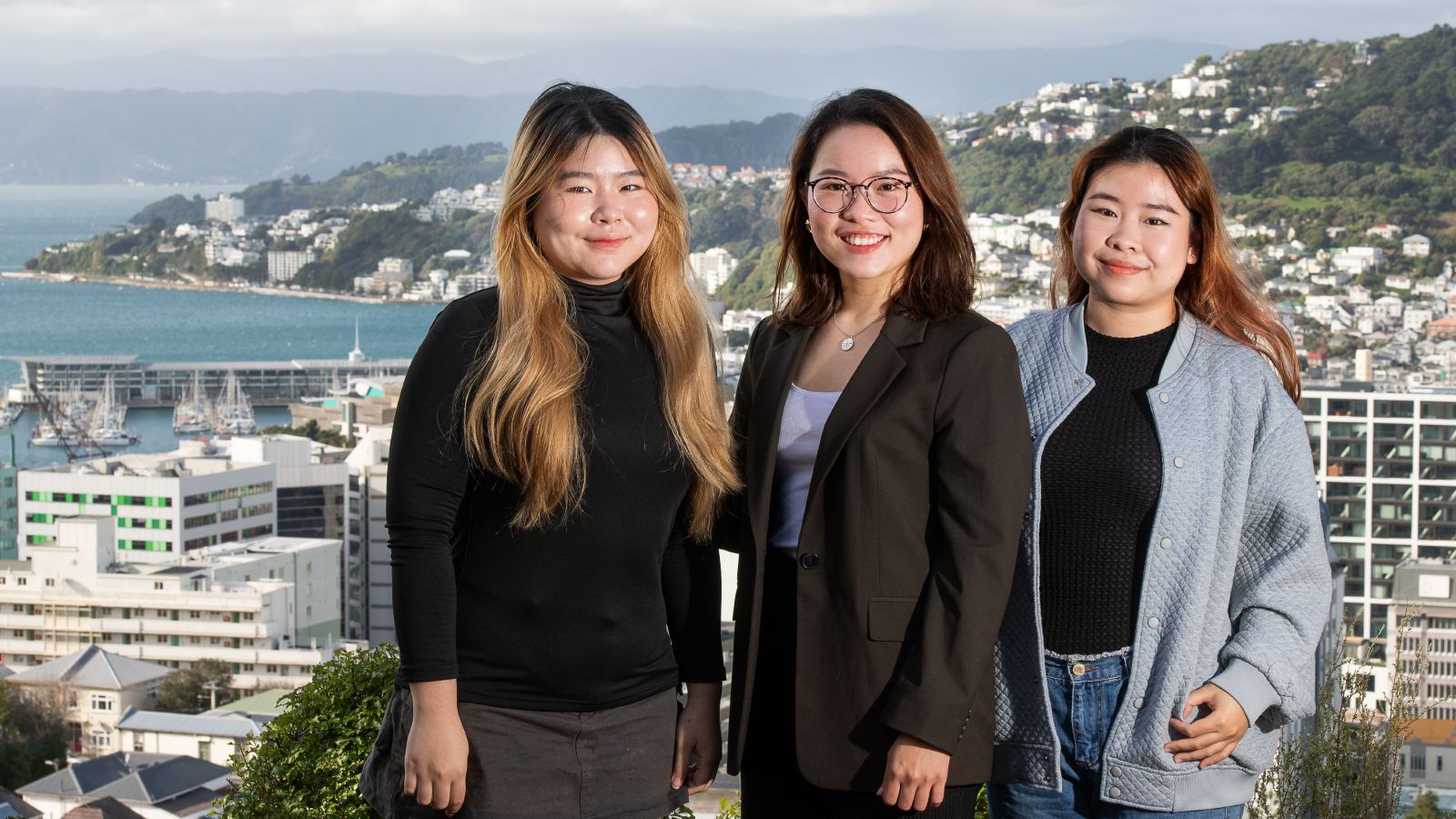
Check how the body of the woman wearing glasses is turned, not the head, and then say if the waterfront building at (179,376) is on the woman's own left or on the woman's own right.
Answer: on the woman's own right

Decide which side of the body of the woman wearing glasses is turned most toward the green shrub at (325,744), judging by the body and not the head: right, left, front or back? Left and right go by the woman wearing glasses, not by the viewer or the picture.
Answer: right

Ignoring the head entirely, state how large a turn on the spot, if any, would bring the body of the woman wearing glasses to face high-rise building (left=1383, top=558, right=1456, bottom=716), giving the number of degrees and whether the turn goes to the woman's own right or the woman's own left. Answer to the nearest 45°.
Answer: approximately 180°

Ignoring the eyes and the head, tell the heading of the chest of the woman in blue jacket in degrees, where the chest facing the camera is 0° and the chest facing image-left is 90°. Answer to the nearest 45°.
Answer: approximately 45°

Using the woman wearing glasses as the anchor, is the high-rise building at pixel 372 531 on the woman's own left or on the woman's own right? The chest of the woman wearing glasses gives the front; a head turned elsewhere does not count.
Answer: on the woman's own right

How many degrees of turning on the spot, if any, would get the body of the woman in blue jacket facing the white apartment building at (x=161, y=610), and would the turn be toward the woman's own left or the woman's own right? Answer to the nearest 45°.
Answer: approximately 90° to the woman's own right
